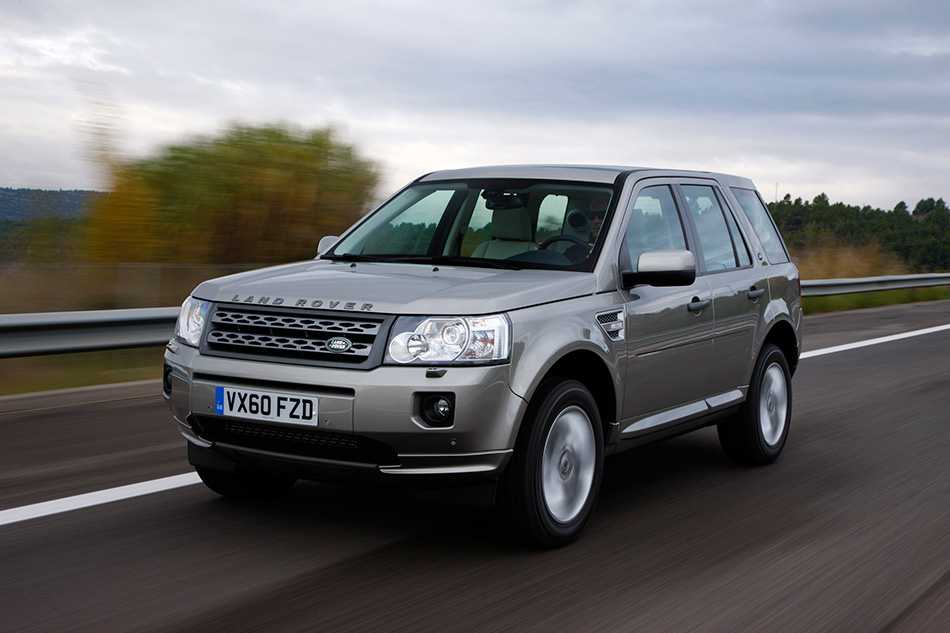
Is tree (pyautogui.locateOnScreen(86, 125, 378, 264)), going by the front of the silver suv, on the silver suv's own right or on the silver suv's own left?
on the silver suv's own right

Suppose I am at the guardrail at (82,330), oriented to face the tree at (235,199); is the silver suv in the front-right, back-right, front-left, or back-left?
back-right

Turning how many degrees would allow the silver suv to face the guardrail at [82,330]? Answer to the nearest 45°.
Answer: approximately 90° to its right

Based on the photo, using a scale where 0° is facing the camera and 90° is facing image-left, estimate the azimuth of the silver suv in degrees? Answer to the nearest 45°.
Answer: approximately 45°

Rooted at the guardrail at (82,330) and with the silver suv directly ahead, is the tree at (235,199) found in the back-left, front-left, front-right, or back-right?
back-left
